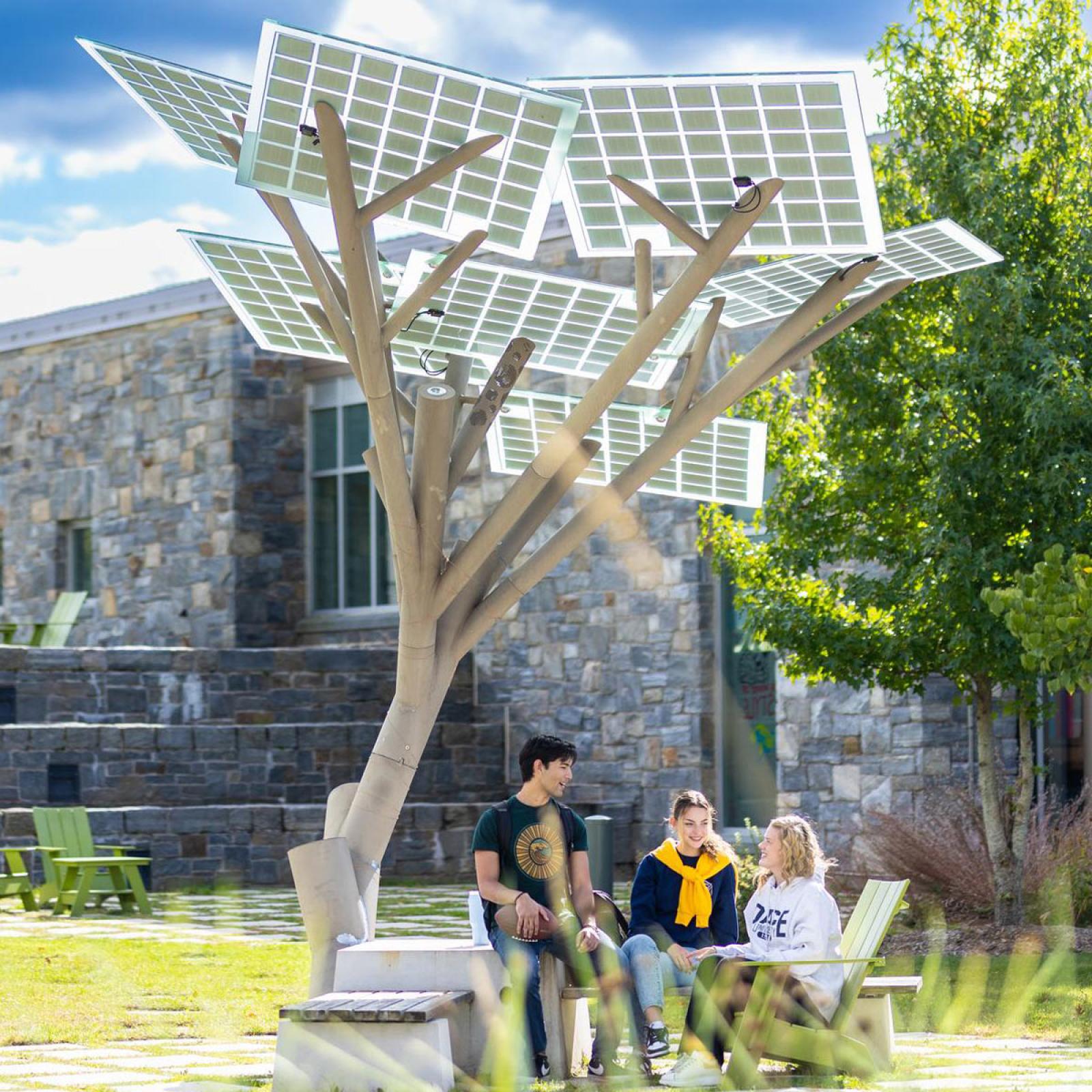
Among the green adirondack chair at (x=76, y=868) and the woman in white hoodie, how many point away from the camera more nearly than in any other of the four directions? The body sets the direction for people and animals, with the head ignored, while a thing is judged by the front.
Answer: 0

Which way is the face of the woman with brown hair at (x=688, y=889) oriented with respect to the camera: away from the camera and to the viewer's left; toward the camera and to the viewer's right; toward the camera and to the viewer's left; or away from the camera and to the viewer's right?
toward the camera and to the viewer's right

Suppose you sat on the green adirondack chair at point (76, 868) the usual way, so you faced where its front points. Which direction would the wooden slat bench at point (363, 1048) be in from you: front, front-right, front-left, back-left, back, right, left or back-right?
front-right

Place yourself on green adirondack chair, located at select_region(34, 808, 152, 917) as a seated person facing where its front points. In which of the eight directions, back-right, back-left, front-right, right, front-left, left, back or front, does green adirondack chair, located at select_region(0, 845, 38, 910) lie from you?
back

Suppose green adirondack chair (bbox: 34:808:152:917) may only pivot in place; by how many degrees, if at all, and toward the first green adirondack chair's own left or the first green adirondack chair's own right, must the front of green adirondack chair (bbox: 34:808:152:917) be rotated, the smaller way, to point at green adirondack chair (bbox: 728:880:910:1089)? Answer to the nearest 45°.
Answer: approximately 45° to the first green adirondack chair's own right

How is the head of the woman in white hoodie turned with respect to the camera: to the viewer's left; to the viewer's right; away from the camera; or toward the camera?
to the viewer's left

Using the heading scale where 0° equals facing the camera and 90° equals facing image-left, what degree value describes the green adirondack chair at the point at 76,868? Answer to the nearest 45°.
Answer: approximately 315°

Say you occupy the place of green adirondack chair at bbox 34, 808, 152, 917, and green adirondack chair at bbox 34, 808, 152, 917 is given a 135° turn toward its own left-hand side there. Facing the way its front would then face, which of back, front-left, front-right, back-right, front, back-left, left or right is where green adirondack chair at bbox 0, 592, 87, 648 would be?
front

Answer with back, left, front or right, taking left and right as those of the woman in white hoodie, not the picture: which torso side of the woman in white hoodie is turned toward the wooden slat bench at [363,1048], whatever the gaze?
front

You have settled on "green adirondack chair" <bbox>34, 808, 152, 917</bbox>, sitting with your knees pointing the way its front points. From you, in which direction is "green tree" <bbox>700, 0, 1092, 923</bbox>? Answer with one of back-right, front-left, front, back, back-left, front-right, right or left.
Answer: front

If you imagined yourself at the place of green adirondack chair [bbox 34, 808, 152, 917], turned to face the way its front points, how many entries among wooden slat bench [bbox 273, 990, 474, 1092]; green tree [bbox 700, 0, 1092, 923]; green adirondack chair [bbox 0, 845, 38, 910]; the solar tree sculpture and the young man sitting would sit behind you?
1
